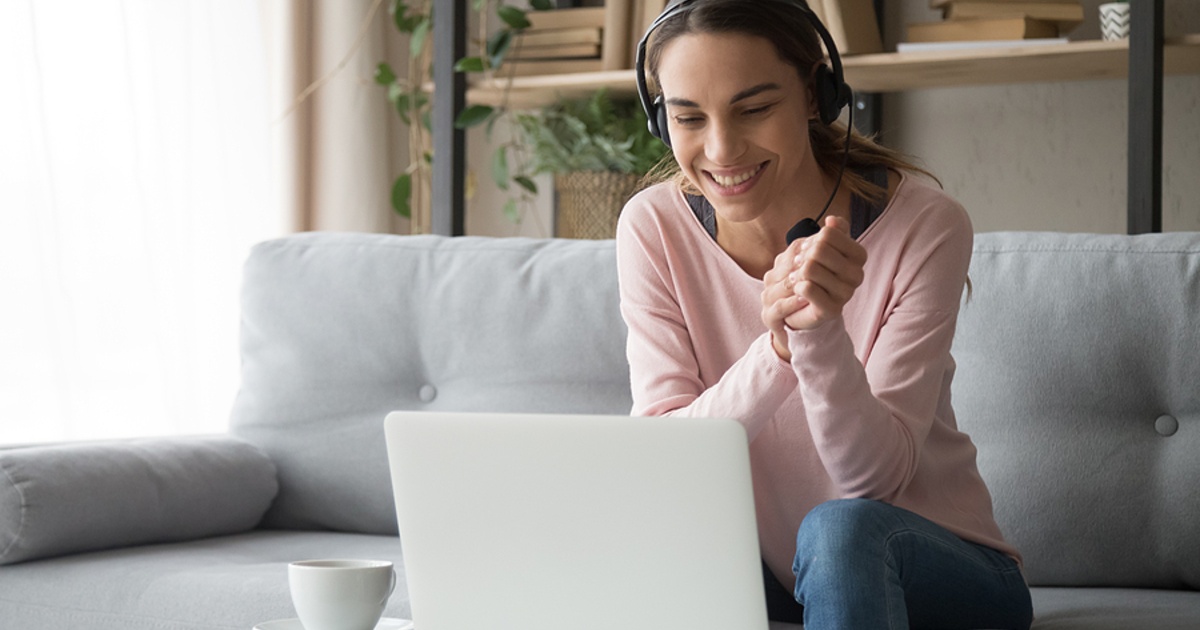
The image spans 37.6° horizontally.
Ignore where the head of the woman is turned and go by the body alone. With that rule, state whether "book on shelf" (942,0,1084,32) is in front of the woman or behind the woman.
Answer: behind

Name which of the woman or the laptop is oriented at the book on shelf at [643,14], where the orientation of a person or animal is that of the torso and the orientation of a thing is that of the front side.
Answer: the laptop

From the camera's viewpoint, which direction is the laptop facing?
away from the camera

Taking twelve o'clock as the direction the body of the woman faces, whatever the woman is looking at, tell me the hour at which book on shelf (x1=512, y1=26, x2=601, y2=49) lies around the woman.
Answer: The book on shelf is roughly at 4 o'clock from the woman.

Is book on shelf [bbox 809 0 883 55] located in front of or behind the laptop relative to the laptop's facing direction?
in front

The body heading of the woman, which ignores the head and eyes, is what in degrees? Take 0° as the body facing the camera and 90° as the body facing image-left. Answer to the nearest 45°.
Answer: approximately 45°

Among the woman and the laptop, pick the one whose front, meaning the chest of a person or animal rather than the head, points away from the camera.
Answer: the laptop

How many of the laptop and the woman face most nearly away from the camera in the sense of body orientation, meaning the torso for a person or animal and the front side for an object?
1

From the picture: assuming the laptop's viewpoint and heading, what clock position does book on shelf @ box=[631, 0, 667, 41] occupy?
The book on shelf is roughly at 12 o'clock from the laptop.

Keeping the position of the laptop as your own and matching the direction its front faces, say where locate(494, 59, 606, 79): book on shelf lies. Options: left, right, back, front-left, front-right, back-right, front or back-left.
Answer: front

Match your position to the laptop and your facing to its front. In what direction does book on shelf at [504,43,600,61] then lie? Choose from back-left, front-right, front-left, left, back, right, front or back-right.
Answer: front
